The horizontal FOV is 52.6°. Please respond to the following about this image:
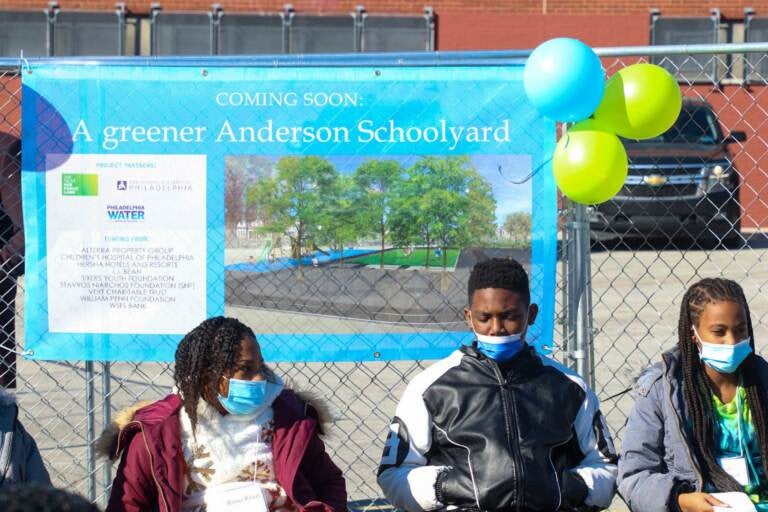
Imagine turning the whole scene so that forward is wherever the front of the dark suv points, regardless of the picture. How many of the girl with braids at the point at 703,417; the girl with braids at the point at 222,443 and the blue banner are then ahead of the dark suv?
3

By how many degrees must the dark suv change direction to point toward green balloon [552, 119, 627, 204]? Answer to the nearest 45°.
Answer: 0° — it already faces it

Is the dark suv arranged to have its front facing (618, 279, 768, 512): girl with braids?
yes

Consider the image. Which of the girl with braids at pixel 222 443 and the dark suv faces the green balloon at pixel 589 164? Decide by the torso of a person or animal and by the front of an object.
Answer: the dark suv

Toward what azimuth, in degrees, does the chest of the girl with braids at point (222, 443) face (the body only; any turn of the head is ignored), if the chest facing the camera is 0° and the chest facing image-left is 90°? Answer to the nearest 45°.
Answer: approximately 0°

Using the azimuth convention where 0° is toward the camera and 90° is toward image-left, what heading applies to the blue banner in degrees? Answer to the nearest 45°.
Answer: approximately 0°

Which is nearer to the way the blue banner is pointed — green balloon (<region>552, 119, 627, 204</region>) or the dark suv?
the green balloon

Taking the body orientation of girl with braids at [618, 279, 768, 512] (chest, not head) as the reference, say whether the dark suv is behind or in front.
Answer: behind

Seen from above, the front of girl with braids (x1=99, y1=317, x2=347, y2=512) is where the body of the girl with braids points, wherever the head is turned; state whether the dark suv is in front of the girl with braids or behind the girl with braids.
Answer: behind

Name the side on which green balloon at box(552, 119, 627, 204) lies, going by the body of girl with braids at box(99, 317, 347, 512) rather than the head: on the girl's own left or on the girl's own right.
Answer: on the girl's own left

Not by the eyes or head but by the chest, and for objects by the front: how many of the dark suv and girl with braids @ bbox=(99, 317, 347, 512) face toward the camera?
2
